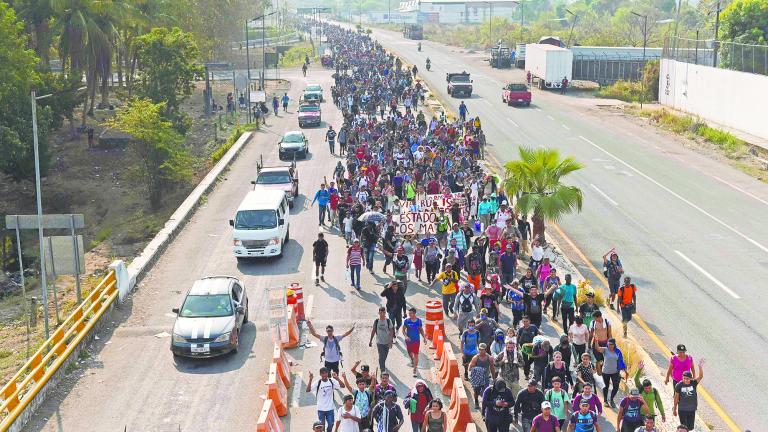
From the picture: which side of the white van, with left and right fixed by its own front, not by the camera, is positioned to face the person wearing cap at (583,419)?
front

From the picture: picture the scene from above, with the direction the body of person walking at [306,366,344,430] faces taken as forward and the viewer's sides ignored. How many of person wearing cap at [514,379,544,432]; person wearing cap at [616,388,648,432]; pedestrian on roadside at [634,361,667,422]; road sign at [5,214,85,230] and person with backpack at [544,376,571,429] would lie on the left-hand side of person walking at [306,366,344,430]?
4

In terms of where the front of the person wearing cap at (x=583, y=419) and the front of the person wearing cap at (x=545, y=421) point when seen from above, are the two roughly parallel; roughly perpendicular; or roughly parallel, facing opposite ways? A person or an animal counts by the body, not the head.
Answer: roughly parallel

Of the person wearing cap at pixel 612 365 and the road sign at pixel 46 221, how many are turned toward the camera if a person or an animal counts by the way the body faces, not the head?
1

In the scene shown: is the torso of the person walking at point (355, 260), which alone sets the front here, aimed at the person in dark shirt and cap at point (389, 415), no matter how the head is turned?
yes

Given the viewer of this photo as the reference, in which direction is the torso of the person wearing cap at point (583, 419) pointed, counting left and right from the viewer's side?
facing the viewer

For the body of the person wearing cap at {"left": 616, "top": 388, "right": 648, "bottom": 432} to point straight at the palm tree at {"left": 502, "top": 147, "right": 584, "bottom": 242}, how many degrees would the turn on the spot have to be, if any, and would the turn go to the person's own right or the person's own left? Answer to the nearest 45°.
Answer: approximately 180°

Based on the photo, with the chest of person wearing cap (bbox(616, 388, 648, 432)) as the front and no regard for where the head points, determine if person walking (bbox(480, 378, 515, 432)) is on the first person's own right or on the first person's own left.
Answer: on the first person's own right

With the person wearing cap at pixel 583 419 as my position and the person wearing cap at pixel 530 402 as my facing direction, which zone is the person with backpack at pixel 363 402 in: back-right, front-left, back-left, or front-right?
front-left

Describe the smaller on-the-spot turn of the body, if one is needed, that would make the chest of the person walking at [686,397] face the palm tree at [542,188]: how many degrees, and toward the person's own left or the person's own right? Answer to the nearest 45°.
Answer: approximately 180°

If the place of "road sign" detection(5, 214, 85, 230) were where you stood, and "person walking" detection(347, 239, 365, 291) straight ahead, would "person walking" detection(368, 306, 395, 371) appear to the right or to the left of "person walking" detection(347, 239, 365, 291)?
right

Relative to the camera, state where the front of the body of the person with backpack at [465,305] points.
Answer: toward the camera

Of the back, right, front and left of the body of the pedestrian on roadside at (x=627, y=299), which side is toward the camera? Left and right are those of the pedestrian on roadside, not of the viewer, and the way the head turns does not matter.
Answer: front

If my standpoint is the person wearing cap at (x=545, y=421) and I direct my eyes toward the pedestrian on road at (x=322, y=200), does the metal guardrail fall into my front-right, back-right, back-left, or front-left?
front-left

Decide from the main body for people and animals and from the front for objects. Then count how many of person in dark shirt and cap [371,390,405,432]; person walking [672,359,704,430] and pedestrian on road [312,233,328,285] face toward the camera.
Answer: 3

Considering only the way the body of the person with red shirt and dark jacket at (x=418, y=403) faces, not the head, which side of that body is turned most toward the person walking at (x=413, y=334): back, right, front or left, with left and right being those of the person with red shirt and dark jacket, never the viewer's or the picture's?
back

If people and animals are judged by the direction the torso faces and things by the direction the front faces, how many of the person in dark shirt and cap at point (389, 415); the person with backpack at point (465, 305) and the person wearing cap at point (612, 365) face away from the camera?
0

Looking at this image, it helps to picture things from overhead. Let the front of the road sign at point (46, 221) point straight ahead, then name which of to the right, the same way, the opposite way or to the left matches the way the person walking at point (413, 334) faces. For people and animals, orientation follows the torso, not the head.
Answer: the opposite way

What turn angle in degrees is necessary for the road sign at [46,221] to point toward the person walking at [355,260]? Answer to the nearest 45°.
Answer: approximately 90° to its right

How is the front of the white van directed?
toward the camera
